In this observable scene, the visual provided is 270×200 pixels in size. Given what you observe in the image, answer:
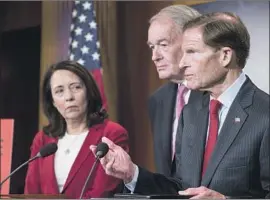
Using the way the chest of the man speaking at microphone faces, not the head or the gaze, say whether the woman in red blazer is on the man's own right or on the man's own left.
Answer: on the man's own right

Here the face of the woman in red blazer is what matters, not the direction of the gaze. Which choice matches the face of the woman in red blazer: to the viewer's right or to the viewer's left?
to the viewer's right

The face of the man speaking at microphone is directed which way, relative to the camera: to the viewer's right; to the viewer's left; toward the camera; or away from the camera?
to the viewer's left

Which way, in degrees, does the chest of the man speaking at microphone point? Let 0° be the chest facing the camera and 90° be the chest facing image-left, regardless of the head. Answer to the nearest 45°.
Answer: approximately 45°

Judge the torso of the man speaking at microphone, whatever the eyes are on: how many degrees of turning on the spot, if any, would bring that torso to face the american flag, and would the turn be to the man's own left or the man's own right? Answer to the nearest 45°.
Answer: approximately 90° to the man's own right
